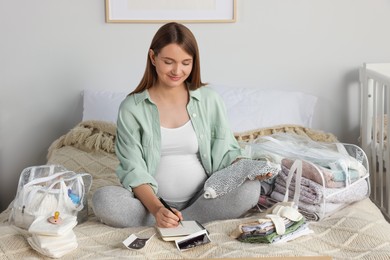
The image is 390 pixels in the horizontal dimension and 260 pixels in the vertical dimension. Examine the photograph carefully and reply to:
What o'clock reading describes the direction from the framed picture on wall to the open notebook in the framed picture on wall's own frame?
The open notebook is roughly at 12 o'clock from the framed picture on wall.

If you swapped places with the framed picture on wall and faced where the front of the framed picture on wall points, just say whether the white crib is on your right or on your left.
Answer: on your left

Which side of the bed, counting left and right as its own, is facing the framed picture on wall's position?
back

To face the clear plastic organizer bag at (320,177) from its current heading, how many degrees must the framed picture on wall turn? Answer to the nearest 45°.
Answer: approximately 45° to its left

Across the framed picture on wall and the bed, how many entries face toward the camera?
2

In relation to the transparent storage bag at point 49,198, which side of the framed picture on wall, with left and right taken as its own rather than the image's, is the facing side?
front

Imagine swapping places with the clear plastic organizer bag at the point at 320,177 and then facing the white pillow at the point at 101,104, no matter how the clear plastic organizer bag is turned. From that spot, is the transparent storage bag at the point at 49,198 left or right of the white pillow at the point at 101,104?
left

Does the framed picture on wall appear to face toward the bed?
yes

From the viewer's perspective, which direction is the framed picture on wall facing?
toward the camera
